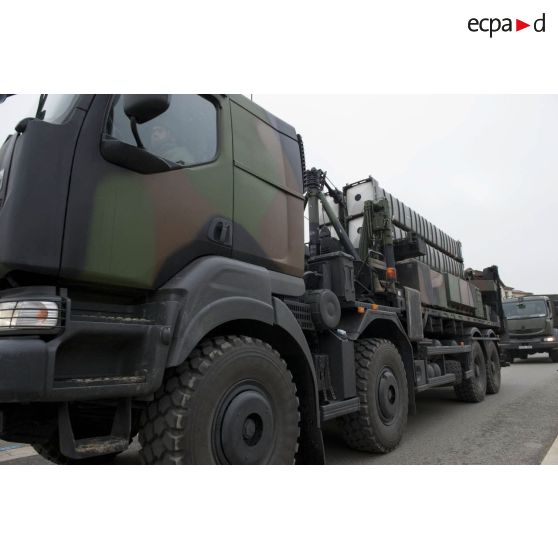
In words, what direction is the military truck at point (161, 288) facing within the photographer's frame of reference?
facing the viewer and to the left of the viewer

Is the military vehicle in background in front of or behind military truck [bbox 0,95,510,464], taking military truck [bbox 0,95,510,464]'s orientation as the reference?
behind
